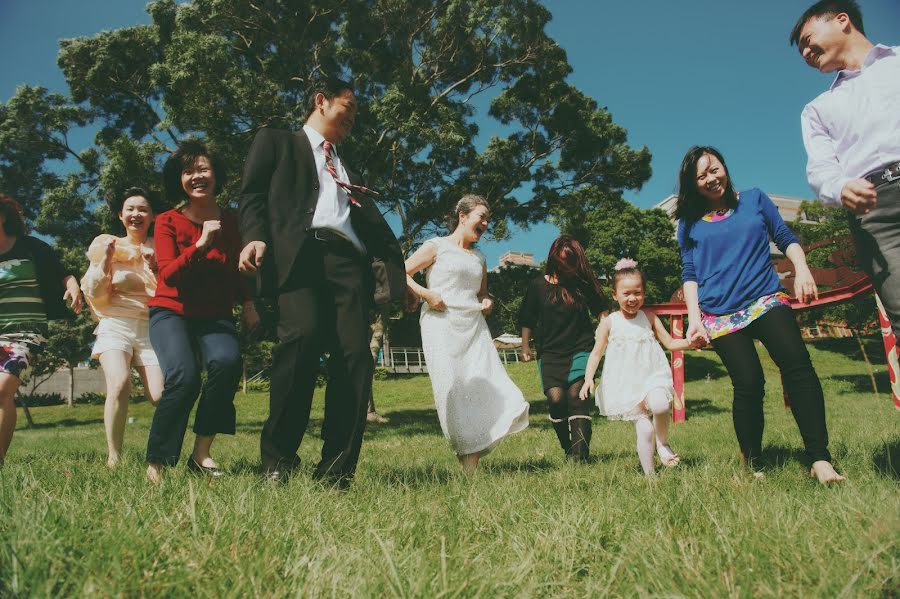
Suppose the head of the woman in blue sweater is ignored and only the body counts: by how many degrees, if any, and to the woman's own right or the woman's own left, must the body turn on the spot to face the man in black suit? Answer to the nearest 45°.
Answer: approximately 45° to the woman's own right

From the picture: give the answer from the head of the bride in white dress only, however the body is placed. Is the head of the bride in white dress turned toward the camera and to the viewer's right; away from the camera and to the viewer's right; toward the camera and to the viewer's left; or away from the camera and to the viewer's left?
toward the camera and to the viewer's right

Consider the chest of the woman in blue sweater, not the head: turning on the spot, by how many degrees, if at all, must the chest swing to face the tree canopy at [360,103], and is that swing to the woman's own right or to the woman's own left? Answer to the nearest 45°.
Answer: approximately 135° to the woman's own right

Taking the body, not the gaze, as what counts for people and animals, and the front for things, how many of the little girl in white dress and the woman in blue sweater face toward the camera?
2

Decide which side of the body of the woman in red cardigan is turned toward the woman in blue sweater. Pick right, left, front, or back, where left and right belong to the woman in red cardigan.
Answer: left

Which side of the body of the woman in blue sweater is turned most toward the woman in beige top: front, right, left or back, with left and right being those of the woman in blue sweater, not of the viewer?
right

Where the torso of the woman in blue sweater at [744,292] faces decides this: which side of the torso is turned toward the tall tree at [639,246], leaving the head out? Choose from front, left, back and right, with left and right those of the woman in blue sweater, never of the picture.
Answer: back

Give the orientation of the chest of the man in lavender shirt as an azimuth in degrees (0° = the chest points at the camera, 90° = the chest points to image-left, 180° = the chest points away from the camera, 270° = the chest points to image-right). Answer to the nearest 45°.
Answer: approximately 45°

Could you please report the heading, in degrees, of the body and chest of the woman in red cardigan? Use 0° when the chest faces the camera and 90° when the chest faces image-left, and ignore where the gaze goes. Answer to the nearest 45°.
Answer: approximately 0°

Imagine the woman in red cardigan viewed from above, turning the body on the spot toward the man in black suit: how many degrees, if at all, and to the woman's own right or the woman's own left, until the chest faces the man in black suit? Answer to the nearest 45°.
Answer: approximately 45° to the woman's own left
